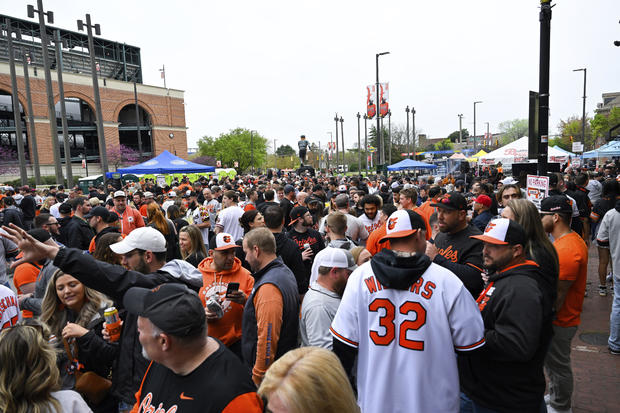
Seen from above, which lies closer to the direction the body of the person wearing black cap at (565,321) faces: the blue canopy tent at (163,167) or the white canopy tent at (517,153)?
the blue canopy tent

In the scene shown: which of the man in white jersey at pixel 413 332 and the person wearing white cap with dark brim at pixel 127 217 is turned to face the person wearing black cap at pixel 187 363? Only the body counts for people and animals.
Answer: the person wearing white cap with dark brim at pixel 127 217

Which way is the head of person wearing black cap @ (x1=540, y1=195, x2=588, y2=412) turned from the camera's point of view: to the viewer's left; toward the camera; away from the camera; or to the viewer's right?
to the viewer's left

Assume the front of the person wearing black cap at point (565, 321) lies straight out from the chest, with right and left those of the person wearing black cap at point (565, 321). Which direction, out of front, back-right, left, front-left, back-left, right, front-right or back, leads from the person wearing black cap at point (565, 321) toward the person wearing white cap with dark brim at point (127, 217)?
front

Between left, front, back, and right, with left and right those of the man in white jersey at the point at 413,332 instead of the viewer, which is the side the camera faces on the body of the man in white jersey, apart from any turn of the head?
back

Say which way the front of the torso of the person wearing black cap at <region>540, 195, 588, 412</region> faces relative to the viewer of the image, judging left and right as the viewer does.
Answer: facing to the left of the viewer

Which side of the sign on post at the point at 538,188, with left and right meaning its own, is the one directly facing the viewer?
front

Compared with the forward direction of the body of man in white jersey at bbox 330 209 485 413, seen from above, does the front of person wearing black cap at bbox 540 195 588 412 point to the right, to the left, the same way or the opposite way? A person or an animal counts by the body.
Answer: to the left

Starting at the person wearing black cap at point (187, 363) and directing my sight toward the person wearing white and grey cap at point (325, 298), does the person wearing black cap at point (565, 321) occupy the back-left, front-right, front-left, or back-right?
front-right

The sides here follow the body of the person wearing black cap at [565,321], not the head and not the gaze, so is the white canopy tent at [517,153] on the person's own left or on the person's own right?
on the person's own right

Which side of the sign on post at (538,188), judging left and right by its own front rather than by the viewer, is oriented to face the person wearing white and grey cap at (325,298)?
front

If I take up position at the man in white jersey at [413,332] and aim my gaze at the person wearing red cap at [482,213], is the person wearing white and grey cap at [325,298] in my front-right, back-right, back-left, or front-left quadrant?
front-left

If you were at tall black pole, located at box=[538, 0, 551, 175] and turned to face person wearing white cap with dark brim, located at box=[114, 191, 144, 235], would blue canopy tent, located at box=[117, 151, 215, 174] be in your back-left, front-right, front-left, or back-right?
front-right
